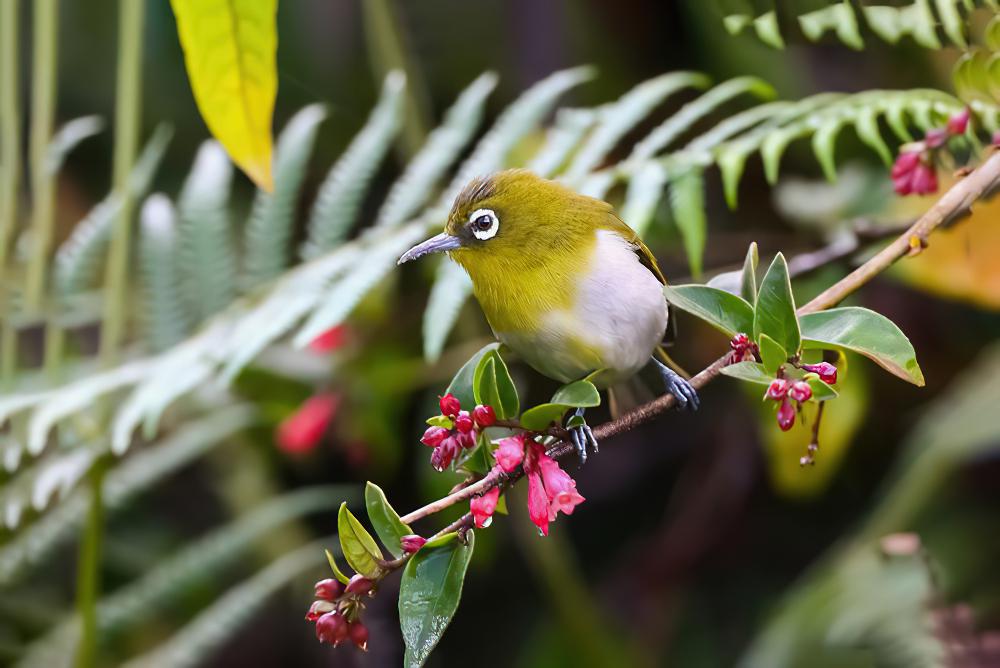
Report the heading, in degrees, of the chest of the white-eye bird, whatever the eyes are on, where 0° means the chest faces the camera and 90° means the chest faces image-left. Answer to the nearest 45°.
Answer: approximately 45°
